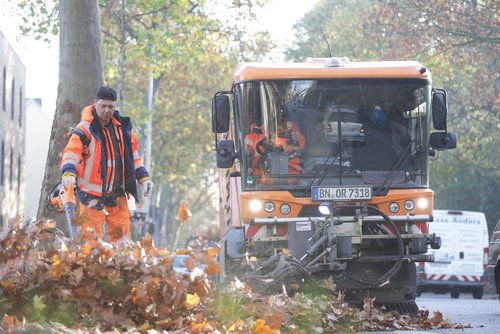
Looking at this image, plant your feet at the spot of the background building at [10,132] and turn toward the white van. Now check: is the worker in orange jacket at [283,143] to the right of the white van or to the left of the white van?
right

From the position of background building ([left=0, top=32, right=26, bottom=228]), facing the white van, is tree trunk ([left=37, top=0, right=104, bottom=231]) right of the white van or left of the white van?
right

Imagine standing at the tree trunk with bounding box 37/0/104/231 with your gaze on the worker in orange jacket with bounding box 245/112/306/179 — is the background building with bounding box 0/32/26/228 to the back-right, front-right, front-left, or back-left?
back-left

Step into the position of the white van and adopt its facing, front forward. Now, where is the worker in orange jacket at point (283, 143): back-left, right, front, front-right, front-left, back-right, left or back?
back

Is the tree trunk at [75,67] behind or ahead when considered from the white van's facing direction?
behind

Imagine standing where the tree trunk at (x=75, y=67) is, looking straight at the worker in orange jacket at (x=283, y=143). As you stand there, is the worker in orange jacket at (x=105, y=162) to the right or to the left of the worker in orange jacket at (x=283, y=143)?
right

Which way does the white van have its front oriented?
away from the camera
